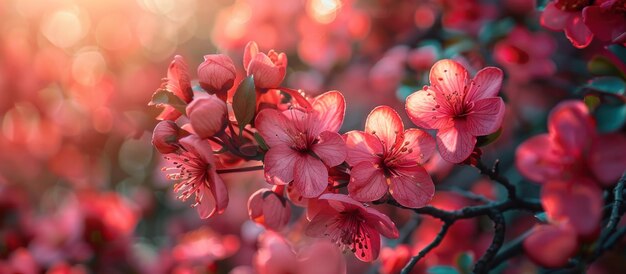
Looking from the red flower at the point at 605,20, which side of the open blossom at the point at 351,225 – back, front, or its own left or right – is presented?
left

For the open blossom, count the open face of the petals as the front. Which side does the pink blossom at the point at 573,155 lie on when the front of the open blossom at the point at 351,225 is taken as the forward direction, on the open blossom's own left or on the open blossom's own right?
on the open blossom's own left
